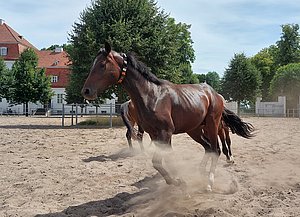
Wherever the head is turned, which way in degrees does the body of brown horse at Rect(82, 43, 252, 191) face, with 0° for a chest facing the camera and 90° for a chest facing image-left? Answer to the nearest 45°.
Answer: approximately 45°
